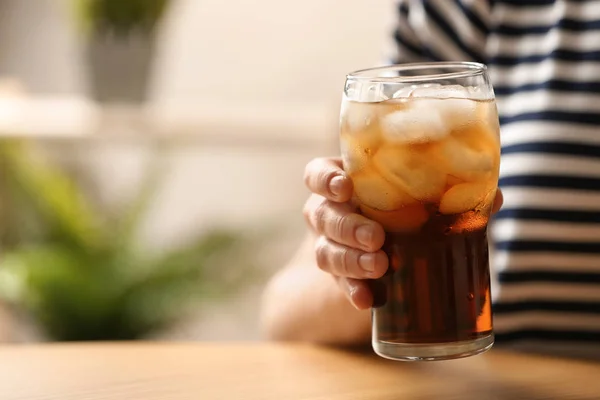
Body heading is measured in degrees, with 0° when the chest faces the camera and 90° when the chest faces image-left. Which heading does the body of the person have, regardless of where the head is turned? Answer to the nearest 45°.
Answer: approximately 0°

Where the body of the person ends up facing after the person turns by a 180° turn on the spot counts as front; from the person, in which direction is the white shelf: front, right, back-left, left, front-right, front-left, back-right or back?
front-left

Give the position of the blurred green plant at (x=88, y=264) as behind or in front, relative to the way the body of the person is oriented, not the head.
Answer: behind

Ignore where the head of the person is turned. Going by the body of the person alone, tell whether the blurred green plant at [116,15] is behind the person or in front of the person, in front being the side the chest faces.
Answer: behind
